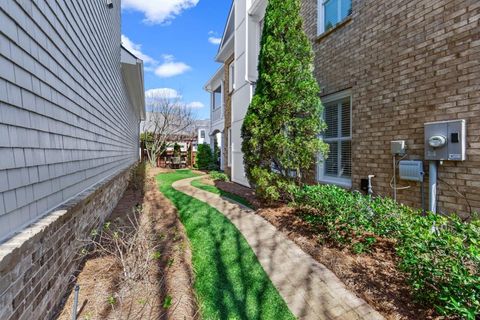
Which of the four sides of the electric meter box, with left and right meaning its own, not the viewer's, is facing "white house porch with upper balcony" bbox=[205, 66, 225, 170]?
right

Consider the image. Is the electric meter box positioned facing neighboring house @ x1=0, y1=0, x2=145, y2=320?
yes

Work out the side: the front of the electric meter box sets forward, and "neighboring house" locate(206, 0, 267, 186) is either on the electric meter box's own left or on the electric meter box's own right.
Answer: on the electric meter box's own right

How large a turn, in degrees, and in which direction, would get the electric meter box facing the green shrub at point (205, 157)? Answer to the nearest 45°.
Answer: approximately 90° to its right

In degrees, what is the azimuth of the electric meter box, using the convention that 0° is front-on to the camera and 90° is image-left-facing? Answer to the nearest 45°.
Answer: approximately 45°
